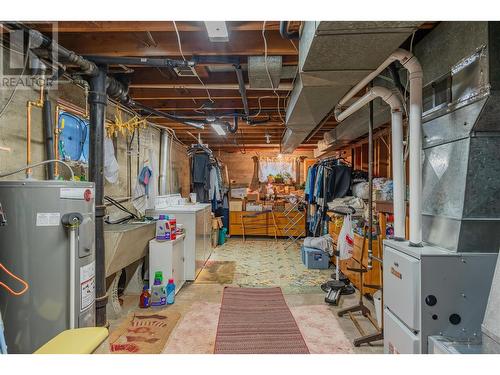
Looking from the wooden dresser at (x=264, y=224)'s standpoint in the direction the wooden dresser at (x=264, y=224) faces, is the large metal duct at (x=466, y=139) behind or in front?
in front

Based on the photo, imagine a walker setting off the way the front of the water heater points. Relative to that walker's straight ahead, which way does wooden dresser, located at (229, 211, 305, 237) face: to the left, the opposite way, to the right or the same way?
to the right

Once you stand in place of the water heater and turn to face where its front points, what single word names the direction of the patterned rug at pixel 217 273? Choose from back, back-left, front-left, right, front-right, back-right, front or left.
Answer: left

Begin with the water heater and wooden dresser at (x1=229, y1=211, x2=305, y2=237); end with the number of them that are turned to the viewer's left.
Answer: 0

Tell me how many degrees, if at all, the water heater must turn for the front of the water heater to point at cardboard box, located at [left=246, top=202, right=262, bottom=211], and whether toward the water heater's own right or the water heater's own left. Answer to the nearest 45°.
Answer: approximately 90° to the water heater's own left

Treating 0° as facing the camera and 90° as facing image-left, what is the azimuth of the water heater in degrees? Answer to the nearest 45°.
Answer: approximately 315°

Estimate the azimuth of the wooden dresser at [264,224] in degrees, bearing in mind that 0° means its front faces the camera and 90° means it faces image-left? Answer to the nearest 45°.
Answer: approximately 0°

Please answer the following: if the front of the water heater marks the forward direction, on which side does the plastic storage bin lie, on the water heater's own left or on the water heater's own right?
on the water heater's own left

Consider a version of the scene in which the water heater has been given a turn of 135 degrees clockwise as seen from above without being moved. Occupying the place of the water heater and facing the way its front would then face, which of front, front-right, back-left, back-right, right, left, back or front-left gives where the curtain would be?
back-right

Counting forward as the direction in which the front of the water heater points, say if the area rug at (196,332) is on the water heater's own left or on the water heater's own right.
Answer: on the water heater's own left

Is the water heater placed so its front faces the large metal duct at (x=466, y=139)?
yes
